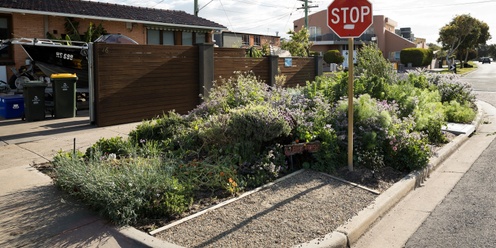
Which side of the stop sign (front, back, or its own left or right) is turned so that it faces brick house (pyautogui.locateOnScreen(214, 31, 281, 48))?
back

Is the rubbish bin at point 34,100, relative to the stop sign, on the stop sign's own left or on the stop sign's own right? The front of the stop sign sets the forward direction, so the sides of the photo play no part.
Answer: on the stop sign's own right

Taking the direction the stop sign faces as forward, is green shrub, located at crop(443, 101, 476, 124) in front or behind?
behind

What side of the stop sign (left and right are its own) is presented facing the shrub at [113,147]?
right

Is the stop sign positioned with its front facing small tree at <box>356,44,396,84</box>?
no

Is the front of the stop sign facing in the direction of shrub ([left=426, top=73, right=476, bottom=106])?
no

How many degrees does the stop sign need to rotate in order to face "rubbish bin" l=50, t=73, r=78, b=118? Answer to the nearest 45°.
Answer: approximately 135° to its right

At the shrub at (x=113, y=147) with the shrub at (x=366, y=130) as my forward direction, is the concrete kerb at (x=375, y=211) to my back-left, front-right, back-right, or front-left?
front-right

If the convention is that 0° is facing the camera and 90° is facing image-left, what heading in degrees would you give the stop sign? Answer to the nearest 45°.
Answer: approximately 0°
